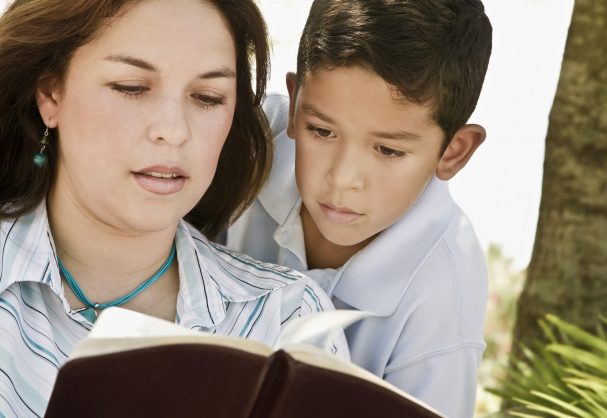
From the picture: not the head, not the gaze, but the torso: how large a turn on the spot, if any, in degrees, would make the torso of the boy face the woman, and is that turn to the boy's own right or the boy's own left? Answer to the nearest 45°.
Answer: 0° — they already face them

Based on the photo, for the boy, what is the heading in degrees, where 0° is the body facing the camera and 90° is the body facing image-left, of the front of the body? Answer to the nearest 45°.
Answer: approximately 45°

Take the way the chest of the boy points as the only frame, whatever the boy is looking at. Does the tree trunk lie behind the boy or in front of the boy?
behind

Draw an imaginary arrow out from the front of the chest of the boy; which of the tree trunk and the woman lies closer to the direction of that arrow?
the woman
